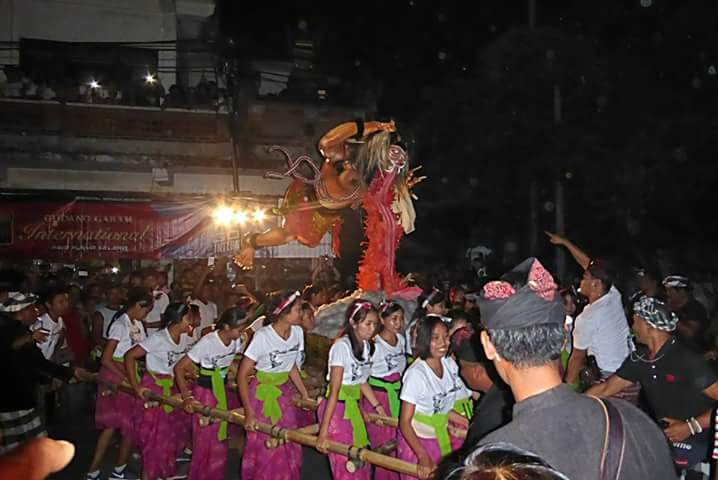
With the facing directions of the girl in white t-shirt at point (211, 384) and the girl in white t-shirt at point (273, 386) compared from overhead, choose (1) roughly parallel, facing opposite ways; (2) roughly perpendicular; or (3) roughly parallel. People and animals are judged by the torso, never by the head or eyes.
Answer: roughly parallel

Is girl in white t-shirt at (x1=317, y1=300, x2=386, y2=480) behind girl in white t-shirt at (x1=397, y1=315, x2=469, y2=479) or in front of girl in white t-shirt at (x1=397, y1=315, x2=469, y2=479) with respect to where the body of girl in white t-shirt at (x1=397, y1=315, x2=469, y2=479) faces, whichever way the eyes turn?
behind

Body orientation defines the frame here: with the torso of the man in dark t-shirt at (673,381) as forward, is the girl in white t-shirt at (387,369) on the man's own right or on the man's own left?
on the man's own right

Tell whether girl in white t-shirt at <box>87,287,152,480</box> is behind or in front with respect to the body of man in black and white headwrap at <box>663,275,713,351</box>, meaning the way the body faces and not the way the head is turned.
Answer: in front

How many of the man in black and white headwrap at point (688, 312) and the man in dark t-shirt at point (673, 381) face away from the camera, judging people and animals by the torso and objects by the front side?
0

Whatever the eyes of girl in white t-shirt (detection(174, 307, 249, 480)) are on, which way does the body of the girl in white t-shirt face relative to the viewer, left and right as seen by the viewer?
facing the viewer and to the right of the viewer

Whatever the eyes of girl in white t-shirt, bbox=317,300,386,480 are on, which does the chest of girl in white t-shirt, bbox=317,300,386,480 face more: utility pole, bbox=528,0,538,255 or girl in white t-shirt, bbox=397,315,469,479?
the girl in white t-shirt

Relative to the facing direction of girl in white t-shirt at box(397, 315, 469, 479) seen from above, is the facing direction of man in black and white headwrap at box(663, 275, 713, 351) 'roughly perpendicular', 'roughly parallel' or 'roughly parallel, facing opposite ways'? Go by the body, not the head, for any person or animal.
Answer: roughly perpendicular

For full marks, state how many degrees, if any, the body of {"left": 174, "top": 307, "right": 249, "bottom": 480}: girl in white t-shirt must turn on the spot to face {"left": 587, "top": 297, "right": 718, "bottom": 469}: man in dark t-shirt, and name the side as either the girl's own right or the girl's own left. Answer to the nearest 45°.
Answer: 0° — they already face them

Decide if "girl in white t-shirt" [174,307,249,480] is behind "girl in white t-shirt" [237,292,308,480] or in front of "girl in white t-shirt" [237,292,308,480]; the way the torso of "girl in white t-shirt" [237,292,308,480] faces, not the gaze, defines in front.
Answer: behind

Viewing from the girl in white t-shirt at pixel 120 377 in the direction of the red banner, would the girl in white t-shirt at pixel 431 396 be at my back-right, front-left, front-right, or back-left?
back-right

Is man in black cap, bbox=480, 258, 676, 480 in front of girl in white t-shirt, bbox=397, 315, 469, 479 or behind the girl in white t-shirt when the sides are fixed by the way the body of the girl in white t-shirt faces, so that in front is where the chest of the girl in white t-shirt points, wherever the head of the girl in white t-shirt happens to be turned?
in front

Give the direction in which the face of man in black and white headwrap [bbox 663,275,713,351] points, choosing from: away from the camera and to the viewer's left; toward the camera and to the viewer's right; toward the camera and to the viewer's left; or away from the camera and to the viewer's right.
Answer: toward the camera and to the viewer's left

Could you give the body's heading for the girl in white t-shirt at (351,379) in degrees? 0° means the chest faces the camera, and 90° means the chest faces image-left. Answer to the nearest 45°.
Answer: approximately 315°

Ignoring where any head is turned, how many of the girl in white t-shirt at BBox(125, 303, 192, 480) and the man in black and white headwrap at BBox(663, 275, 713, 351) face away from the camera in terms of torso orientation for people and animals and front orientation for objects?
0

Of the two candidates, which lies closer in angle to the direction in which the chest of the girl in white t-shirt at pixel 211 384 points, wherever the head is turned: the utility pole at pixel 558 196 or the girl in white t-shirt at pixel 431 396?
the girl in white t-shirt

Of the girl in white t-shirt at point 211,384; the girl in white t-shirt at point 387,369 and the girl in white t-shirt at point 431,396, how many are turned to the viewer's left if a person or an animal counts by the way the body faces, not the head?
0

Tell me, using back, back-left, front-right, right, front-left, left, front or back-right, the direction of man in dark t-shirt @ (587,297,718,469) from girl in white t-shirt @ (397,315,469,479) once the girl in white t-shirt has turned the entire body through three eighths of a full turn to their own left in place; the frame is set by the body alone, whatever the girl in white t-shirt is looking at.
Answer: right
